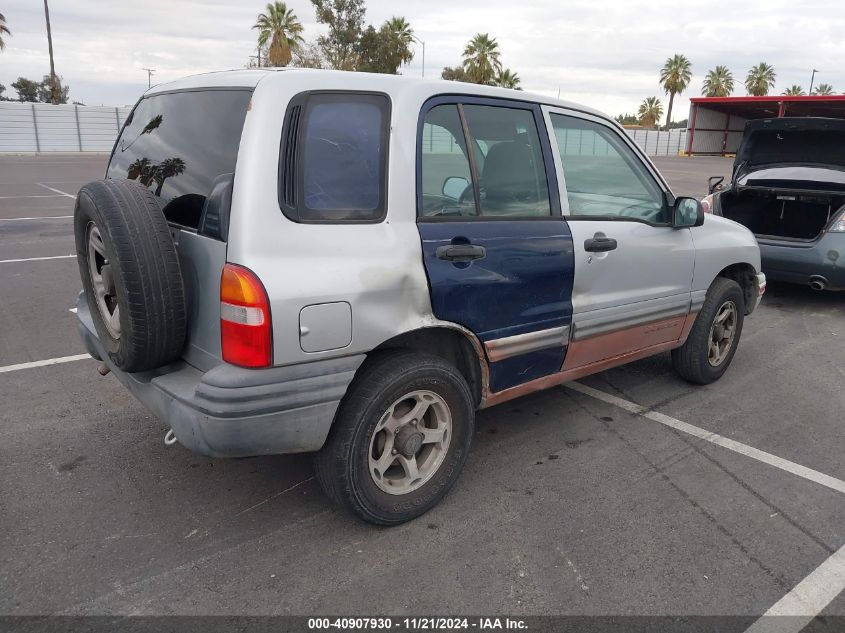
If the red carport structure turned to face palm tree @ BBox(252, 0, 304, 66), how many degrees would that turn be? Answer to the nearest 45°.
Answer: approximately 90° to its right

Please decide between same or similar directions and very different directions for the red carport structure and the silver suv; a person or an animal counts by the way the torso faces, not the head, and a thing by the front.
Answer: very different directions

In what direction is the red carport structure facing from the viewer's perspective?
toward the camera

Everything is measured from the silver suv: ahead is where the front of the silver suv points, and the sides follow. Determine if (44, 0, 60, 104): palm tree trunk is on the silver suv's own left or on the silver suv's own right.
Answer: on the silver suv's own left

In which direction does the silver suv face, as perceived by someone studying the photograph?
facing away from the viewer and to the right of the viewer

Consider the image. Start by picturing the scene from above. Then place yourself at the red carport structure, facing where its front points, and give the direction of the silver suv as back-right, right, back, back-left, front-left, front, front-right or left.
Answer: front

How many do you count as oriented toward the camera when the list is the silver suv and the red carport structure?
1

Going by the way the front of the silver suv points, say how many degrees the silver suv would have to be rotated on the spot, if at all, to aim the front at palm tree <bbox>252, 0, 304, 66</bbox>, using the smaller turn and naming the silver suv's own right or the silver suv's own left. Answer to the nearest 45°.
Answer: approximately 45° to the silver suv's own left

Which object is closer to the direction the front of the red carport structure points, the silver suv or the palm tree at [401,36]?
the silver suv

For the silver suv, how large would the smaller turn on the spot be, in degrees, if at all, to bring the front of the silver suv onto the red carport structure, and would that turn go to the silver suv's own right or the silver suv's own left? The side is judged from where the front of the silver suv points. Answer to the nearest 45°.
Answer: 0° — it already faces it

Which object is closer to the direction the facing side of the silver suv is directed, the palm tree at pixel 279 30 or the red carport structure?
the red carport structure

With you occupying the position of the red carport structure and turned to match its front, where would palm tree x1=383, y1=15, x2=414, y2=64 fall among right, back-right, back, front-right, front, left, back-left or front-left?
right

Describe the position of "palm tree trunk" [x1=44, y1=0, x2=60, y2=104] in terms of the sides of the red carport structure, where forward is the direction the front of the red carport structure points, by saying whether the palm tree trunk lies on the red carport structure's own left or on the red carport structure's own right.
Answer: on the red carport structure's own right
